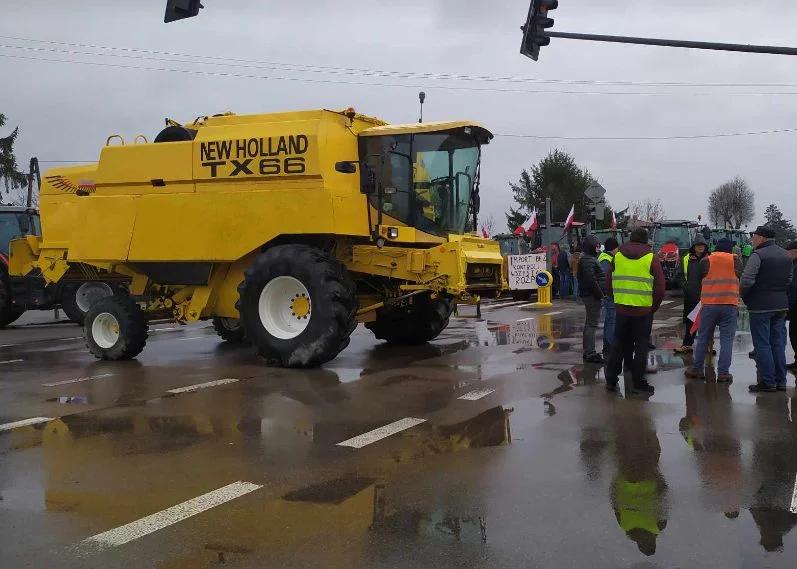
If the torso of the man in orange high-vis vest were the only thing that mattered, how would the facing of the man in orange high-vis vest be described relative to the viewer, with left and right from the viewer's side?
facing away from the viewer

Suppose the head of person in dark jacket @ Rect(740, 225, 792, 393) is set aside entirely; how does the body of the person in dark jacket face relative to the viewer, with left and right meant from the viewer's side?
facing away from the viewer and to the left of the viewer

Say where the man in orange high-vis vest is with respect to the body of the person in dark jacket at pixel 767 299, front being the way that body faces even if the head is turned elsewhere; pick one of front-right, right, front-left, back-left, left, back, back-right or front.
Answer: front

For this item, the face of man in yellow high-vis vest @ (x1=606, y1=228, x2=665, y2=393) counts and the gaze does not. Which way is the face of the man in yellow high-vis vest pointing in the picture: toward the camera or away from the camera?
away from the camera

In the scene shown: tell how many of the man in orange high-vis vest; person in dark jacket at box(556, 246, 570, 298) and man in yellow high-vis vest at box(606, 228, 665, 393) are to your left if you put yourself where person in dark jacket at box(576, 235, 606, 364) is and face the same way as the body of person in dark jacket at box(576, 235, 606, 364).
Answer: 1

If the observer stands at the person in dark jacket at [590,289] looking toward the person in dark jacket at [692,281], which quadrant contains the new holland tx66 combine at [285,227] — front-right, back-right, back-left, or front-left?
back-left

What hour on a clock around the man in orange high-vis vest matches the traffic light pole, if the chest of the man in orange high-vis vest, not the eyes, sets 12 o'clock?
The traffic light pole is roughly at 12 o'clock from the man in orange high-vis vest.
